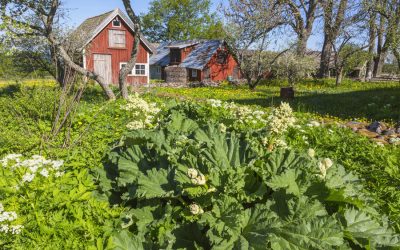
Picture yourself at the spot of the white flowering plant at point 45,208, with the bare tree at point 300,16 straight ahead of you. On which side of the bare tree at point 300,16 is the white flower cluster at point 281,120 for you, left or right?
right

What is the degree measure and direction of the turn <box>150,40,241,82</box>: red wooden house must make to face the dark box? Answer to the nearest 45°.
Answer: approximately 45° to its left

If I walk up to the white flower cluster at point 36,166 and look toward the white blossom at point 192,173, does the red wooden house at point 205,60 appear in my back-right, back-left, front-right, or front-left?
back-left

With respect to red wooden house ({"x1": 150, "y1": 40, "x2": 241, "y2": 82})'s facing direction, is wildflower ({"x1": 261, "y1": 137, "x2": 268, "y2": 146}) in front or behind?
in front

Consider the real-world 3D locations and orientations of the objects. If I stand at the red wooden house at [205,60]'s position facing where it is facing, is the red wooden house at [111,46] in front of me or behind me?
in front

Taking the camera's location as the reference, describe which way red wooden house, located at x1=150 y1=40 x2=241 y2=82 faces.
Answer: facing the viewer and to the left of the viewer

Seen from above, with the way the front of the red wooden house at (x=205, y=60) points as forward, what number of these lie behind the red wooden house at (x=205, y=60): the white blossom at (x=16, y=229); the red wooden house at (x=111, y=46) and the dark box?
0

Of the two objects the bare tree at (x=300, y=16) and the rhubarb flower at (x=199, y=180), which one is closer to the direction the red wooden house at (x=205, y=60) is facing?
the rhubarb flower

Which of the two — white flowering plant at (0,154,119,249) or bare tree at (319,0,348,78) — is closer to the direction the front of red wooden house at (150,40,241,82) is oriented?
the white flowering plant

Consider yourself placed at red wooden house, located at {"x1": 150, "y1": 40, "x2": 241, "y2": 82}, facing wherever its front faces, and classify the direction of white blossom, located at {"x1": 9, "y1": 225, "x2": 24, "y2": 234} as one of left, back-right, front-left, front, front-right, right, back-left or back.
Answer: front-left

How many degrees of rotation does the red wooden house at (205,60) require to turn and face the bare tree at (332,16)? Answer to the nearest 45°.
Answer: approximately 90° to its left
